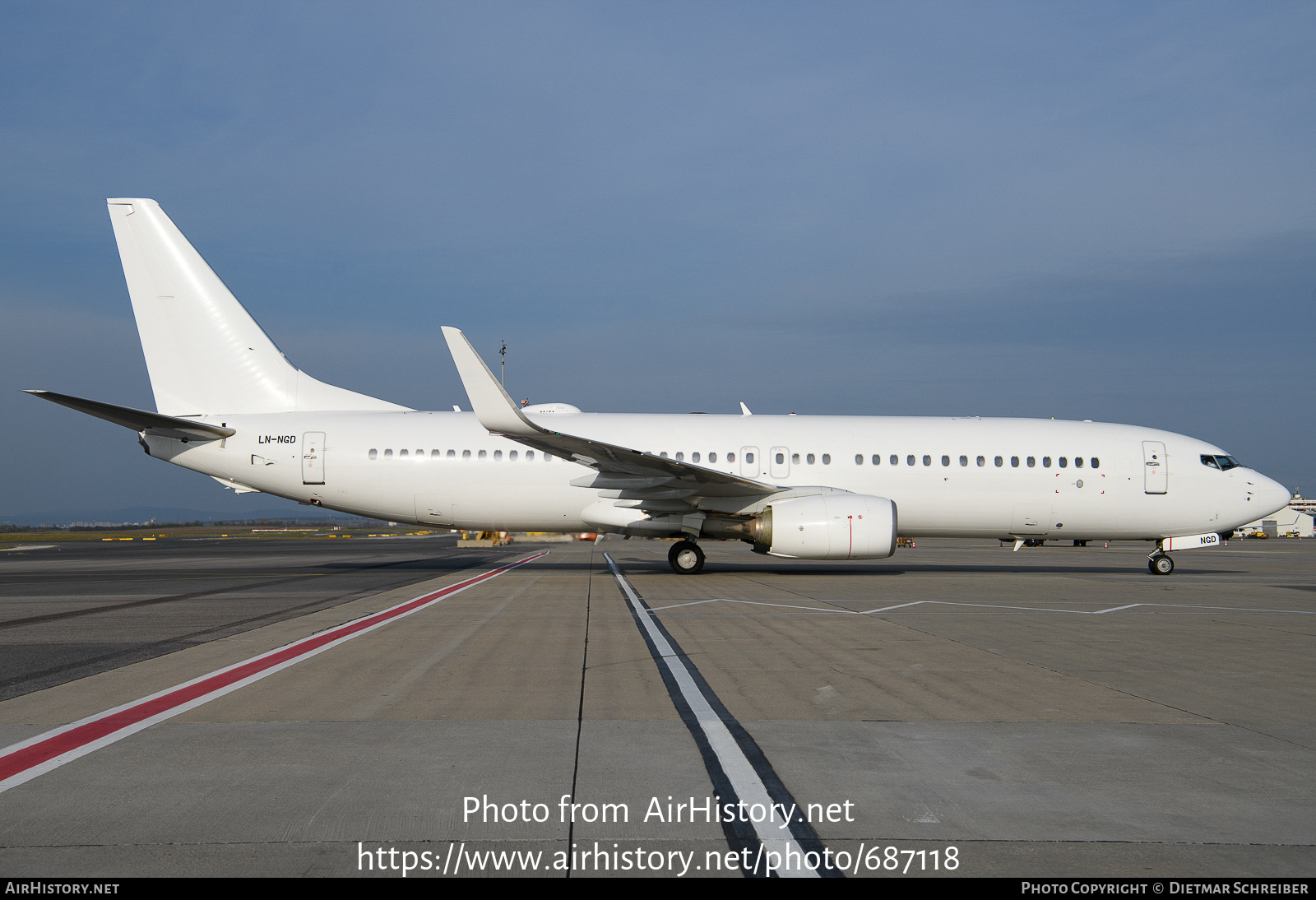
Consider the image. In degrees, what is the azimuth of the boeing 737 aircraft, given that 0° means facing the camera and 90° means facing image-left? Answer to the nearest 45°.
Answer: approximately 270°
